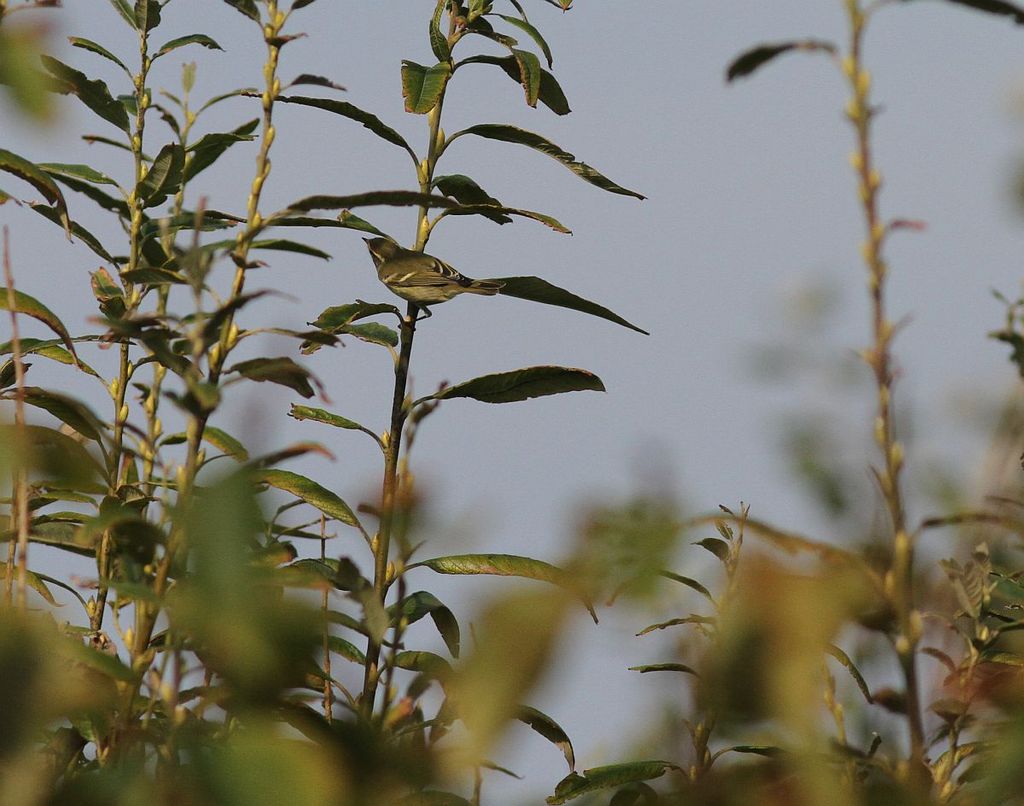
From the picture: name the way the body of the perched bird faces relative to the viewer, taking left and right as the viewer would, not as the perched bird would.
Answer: facing to the left of the viewer
